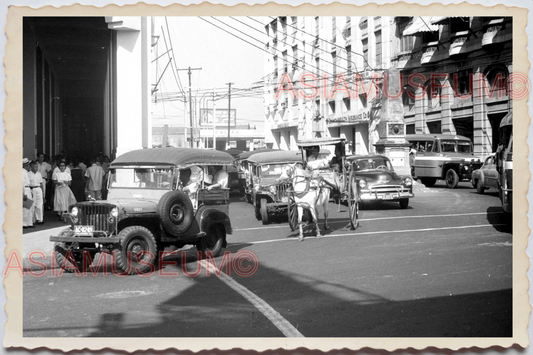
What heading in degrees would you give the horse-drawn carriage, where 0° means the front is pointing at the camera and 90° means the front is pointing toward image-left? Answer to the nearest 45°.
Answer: approximately 45°

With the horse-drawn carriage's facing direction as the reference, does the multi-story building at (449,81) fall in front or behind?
behind

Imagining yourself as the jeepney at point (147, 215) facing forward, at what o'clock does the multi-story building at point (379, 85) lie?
The multi-story building is roughly at 6 o'clock from the jeepney.

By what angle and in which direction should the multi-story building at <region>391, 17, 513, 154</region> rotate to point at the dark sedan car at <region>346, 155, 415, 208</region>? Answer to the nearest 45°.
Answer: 0° — it already faces it

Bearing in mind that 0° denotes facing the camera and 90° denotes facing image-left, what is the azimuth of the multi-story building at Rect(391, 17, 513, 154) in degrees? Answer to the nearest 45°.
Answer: approximately 45°

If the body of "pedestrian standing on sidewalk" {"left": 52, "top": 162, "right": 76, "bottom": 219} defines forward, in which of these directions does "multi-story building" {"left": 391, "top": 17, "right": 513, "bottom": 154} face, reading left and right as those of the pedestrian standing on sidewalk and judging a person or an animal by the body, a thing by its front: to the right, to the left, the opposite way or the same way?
to the right
